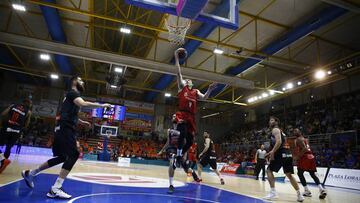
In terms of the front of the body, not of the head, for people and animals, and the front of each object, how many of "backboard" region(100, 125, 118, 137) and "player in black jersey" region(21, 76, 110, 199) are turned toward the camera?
1

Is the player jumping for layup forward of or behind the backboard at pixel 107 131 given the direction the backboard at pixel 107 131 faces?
forward

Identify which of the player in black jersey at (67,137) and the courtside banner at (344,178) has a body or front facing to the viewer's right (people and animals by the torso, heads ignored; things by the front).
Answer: the player in black jersey

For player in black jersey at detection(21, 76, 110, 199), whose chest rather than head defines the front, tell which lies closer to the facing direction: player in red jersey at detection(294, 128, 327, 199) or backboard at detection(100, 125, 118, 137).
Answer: the player in red jersey

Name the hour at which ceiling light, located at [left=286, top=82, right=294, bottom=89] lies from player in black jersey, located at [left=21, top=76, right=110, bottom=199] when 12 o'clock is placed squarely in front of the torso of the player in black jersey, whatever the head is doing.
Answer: The ceiling light is roughly at 11 o'clock from the player in black jersey.

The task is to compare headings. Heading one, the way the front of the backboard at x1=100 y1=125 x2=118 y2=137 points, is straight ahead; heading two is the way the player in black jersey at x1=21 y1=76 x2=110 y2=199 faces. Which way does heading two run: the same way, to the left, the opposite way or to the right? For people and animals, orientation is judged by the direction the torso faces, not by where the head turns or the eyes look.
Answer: to the left

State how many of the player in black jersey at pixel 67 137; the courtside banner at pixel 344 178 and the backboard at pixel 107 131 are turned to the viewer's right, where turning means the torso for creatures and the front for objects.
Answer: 1

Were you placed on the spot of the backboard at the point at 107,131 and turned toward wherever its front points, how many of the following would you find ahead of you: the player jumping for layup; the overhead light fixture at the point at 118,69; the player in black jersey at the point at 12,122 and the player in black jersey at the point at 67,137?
4

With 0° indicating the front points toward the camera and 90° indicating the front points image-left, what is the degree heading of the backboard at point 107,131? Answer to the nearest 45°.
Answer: approximately 0°

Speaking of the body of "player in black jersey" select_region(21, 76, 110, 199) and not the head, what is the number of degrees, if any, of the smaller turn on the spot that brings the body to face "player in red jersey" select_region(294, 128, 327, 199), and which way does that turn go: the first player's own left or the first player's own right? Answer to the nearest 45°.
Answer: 0° — they already face them

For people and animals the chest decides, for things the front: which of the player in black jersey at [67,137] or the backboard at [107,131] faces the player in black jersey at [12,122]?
the backboard

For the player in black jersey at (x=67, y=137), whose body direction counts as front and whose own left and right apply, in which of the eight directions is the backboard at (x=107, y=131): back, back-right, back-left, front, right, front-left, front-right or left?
left

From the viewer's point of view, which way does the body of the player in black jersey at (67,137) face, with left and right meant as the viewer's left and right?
facing to the right of the viewer
